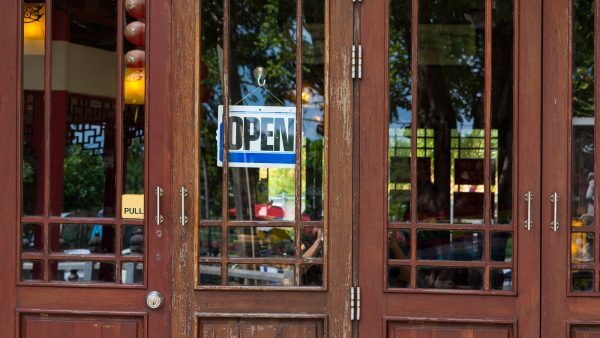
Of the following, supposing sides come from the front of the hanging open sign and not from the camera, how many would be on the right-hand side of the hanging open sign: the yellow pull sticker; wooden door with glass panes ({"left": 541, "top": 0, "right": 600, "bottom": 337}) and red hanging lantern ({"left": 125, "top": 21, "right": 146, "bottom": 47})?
2

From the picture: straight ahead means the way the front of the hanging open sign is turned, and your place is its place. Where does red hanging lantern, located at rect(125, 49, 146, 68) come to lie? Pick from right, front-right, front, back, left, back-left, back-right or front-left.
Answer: right

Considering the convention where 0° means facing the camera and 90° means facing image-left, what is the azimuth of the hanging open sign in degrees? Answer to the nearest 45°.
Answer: approximately 0°

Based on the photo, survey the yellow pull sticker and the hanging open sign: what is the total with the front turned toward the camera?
2

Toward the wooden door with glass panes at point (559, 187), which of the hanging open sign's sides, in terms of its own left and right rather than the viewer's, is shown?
left

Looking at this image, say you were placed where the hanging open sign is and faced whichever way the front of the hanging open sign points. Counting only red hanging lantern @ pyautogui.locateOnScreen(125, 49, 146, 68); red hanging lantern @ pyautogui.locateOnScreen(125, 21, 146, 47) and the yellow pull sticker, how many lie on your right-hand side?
3

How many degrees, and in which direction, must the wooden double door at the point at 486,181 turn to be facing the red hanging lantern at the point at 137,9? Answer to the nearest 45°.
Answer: approximately 90° to its right

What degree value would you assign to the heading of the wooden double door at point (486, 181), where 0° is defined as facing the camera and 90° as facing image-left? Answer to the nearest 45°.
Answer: approximately 0°
